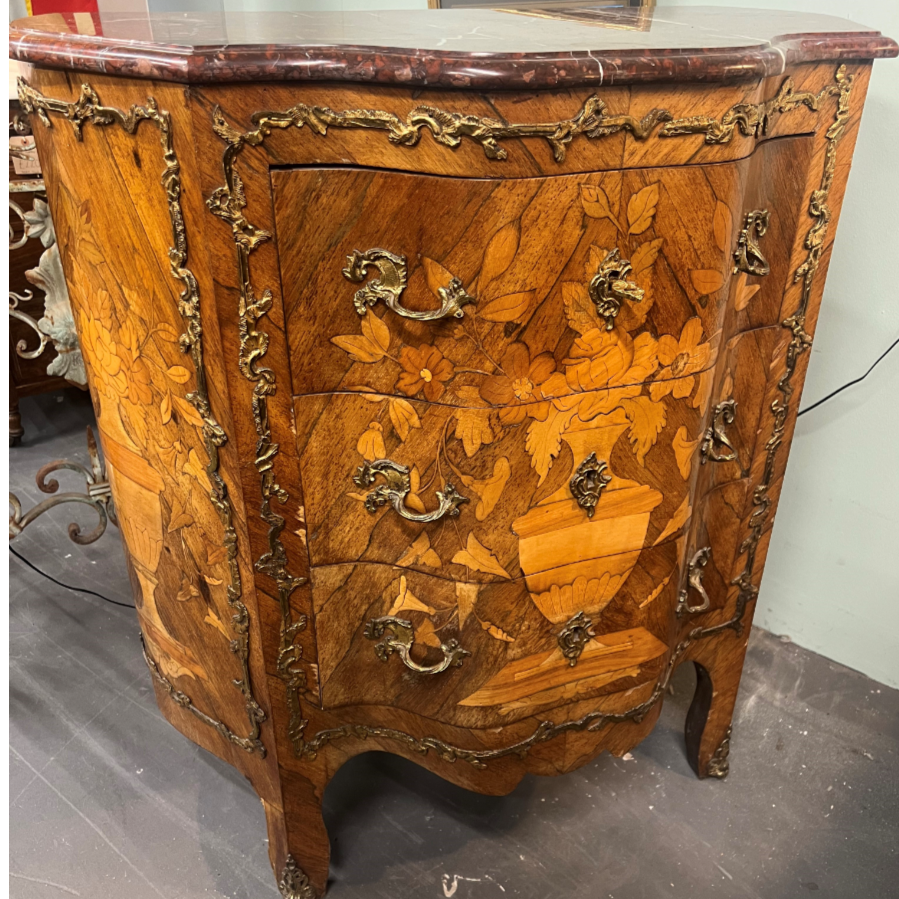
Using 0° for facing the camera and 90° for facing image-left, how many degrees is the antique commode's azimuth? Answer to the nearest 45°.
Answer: approximately 315°

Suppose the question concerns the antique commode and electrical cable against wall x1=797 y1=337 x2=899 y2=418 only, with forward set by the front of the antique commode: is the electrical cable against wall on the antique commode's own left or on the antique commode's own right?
on the antique commode's own left

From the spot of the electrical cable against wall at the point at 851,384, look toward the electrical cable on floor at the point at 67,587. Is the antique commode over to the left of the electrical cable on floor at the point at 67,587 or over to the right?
left

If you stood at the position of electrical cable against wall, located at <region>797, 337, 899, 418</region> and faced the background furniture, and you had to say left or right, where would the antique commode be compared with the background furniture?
left

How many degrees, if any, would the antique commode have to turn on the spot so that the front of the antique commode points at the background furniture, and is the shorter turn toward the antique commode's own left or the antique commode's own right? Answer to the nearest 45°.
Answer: approximately 180°

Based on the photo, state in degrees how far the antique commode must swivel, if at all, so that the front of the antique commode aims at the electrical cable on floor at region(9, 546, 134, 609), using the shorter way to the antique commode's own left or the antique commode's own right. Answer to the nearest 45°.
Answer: approximately 180°

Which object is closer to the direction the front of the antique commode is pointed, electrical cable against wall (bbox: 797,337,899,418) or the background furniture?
the electrical cable against wall
